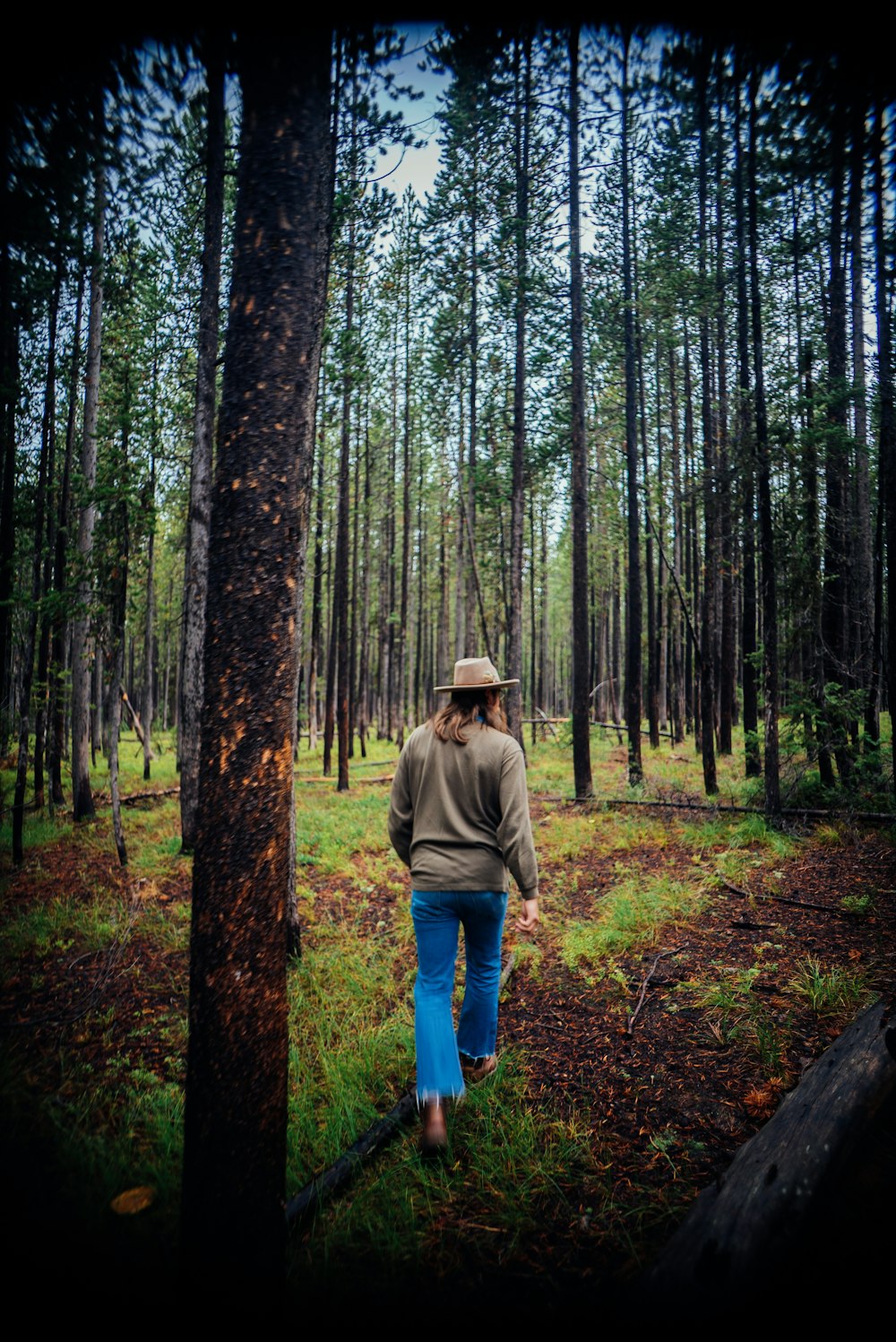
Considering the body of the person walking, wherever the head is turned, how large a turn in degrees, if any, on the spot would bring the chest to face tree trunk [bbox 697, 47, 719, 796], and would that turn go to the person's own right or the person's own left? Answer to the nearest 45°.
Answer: approximately 45° to the person's own right

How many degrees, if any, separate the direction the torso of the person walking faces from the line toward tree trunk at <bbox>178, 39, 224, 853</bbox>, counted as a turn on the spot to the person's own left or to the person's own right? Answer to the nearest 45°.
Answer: approximately 45° to the person's own left

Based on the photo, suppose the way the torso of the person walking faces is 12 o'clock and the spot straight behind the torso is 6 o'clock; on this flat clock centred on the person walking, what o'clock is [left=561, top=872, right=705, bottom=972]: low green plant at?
The low green plant is roughly at 1 o'clock from the person walking.

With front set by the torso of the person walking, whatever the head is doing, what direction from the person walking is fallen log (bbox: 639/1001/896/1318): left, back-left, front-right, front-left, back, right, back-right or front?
back-right

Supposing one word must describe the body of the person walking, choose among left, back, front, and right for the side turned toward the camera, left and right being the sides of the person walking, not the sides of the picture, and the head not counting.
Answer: back

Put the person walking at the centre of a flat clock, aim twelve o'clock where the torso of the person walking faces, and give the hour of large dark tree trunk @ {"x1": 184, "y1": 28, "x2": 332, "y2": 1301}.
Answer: The large dark tree trunk is roughly at 7 o'clock from the person walking.
